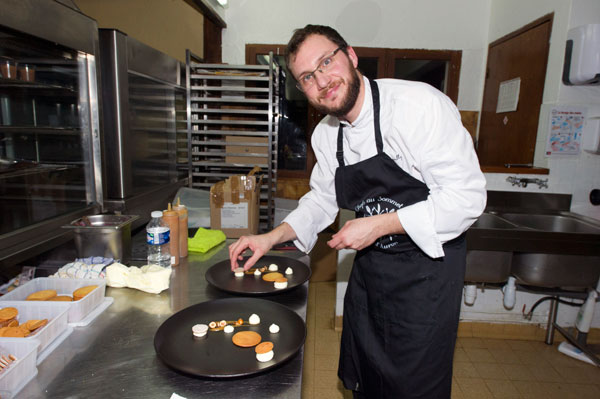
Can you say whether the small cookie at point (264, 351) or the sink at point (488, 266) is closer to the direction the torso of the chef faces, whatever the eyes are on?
the small cookie

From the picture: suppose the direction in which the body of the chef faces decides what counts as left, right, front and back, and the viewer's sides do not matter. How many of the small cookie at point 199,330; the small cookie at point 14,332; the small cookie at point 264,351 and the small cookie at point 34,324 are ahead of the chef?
4

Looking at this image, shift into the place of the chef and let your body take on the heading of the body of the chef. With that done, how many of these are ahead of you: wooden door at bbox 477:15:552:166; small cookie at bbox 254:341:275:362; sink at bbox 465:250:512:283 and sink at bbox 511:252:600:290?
1

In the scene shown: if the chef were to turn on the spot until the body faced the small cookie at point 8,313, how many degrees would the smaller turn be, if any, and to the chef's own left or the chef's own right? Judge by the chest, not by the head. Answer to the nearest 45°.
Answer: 0° — they already face it

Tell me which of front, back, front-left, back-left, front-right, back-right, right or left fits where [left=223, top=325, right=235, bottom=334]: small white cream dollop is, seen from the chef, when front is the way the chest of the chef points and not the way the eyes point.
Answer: front

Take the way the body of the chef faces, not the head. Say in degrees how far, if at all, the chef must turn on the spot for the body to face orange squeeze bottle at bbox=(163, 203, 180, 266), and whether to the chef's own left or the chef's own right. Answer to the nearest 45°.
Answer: approximately 45° to the chef's own right

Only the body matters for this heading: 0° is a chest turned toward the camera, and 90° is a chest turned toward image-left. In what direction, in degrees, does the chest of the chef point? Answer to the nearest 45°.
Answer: approximately 45°

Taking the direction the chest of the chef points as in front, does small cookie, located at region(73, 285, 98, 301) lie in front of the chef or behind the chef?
in front

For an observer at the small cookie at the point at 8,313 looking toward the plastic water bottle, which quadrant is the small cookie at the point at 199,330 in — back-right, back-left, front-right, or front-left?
front-right

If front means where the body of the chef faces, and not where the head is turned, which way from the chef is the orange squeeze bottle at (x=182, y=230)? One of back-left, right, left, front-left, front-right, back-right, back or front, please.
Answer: front-right

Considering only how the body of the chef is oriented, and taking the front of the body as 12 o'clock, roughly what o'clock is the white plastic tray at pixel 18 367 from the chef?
The white plastic tray is roughly at 12 o'clock from the chef.

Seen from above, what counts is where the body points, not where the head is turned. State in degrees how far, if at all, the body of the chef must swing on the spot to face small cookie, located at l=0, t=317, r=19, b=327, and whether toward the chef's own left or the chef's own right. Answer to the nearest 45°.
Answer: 0° — they already face it

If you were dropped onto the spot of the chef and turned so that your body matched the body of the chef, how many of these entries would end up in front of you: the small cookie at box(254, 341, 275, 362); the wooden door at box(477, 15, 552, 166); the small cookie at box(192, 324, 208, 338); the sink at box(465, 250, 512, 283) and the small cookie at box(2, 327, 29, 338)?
3

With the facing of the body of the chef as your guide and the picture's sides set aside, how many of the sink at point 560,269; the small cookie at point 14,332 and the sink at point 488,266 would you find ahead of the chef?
1

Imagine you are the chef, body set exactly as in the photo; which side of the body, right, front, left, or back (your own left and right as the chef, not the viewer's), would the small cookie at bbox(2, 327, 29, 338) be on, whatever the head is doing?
front

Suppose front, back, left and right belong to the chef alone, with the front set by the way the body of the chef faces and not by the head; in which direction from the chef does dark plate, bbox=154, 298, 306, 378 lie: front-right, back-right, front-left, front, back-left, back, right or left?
front

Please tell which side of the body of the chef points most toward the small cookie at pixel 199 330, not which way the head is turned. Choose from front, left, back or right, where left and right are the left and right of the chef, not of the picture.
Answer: front

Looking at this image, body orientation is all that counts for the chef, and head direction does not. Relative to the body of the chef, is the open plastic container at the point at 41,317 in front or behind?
in front

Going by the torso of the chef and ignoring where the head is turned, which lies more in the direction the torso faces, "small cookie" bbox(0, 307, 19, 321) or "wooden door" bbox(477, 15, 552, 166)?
the small cookie

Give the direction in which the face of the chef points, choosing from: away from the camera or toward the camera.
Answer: toward the camera

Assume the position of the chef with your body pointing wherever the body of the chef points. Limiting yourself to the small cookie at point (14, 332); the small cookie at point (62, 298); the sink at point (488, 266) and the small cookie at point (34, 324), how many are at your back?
1
